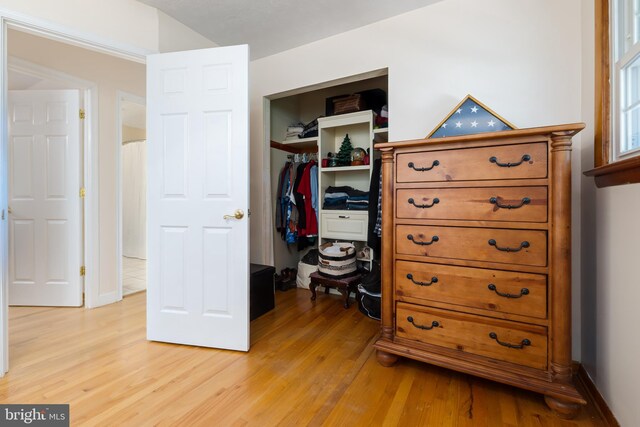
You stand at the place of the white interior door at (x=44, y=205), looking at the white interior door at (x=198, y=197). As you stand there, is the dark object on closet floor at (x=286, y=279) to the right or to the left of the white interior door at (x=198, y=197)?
left

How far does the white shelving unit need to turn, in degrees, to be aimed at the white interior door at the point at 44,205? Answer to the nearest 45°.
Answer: approximately 45° to its right

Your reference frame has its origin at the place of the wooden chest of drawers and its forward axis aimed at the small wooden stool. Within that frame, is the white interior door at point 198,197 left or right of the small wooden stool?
left

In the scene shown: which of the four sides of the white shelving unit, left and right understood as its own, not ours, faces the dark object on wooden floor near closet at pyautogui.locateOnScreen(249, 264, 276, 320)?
front

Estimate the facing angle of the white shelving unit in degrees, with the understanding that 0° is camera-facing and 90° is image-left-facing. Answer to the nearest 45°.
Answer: approximately 45°

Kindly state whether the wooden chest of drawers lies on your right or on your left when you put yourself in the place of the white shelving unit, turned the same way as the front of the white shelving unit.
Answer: on your left

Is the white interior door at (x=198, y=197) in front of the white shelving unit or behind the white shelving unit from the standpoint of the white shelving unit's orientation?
in front
